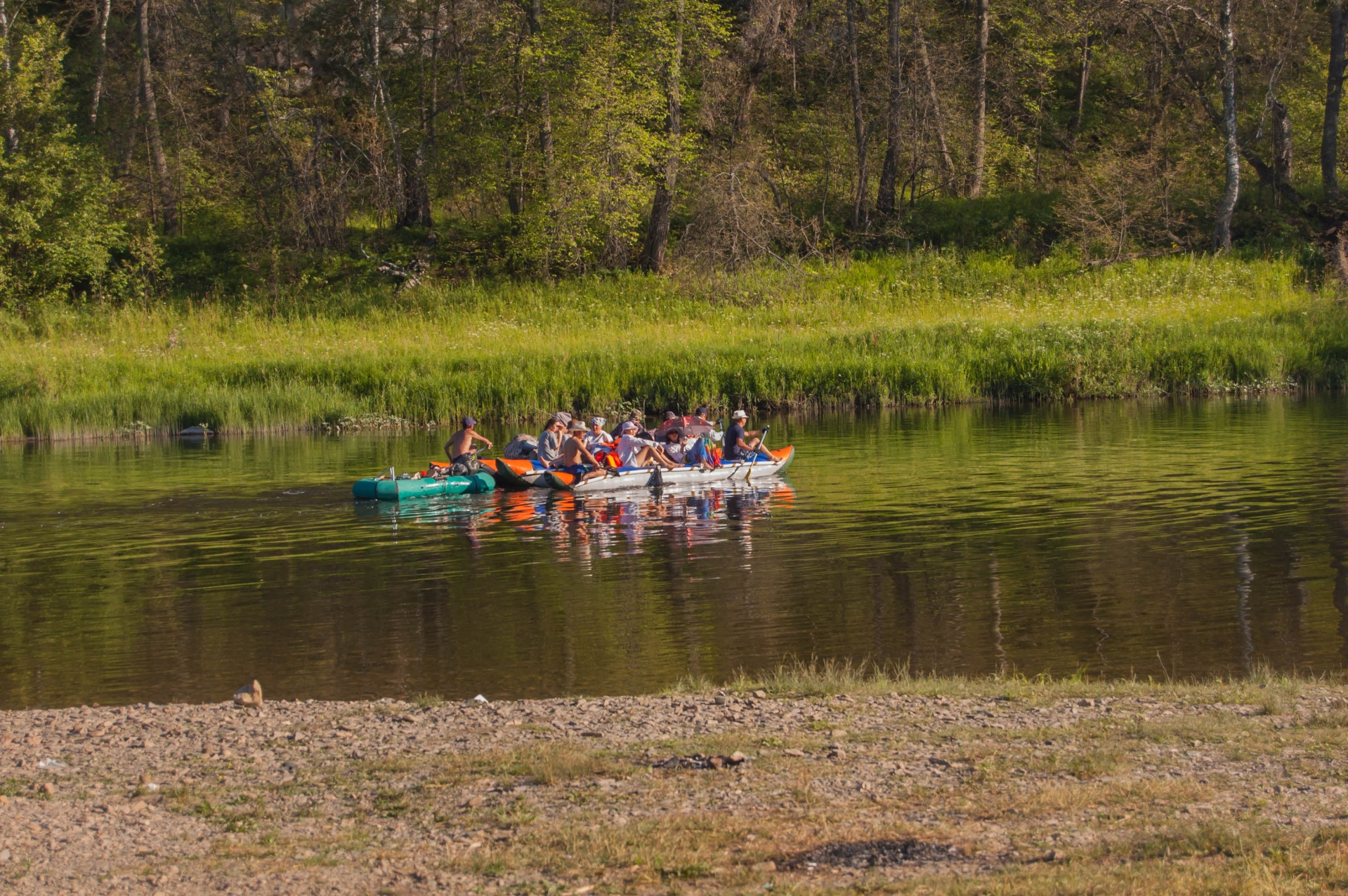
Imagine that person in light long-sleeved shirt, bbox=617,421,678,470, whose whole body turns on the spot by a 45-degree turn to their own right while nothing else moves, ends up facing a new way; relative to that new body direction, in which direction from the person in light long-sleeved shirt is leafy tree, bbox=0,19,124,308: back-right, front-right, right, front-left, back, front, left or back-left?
back

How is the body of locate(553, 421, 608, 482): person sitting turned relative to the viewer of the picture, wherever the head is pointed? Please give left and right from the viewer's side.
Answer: facing to the right of the viewer

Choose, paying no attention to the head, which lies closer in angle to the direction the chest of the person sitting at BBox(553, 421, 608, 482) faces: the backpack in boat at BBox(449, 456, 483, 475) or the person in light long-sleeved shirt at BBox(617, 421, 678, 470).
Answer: the person in light long-sleeved shirt

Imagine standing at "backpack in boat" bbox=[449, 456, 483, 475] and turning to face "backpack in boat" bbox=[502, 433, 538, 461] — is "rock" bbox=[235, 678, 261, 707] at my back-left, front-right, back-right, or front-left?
back-right

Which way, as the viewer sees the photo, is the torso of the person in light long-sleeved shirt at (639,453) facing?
to the viewer's right

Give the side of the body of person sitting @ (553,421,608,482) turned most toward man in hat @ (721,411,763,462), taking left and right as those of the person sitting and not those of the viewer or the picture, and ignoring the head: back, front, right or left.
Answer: front

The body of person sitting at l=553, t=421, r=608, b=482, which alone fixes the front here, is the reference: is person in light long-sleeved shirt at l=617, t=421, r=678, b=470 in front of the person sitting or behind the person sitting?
in front

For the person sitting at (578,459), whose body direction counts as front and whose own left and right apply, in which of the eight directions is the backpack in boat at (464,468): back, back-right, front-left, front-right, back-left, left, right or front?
back

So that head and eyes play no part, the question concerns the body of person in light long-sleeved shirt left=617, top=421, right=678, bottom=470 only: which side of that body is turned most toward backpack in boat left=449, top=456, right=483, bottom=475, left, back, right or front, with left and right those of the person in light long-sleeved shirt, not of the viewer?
back

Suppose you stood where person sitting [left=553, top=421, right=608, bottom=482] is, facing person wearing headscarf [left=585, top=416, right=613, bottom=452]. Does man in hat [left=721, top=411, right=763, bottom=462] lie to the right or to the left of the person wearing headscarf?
right

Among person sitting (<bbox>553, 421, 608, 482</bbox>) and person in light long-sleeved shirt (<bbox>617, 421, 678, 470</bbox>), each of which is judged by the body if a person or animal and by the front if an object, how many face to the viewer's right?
2

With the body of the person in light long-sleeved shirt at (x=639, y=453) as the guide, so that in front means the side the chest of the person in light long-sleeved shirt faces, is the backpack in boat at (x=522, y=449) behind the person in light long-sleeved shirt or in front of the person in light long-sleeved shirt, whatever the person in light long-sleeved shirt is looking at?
behind

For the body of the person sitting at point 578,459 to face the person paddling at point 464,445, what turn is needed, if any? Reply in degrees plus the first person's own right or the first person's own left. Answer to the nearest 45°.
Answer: approximately 180°
